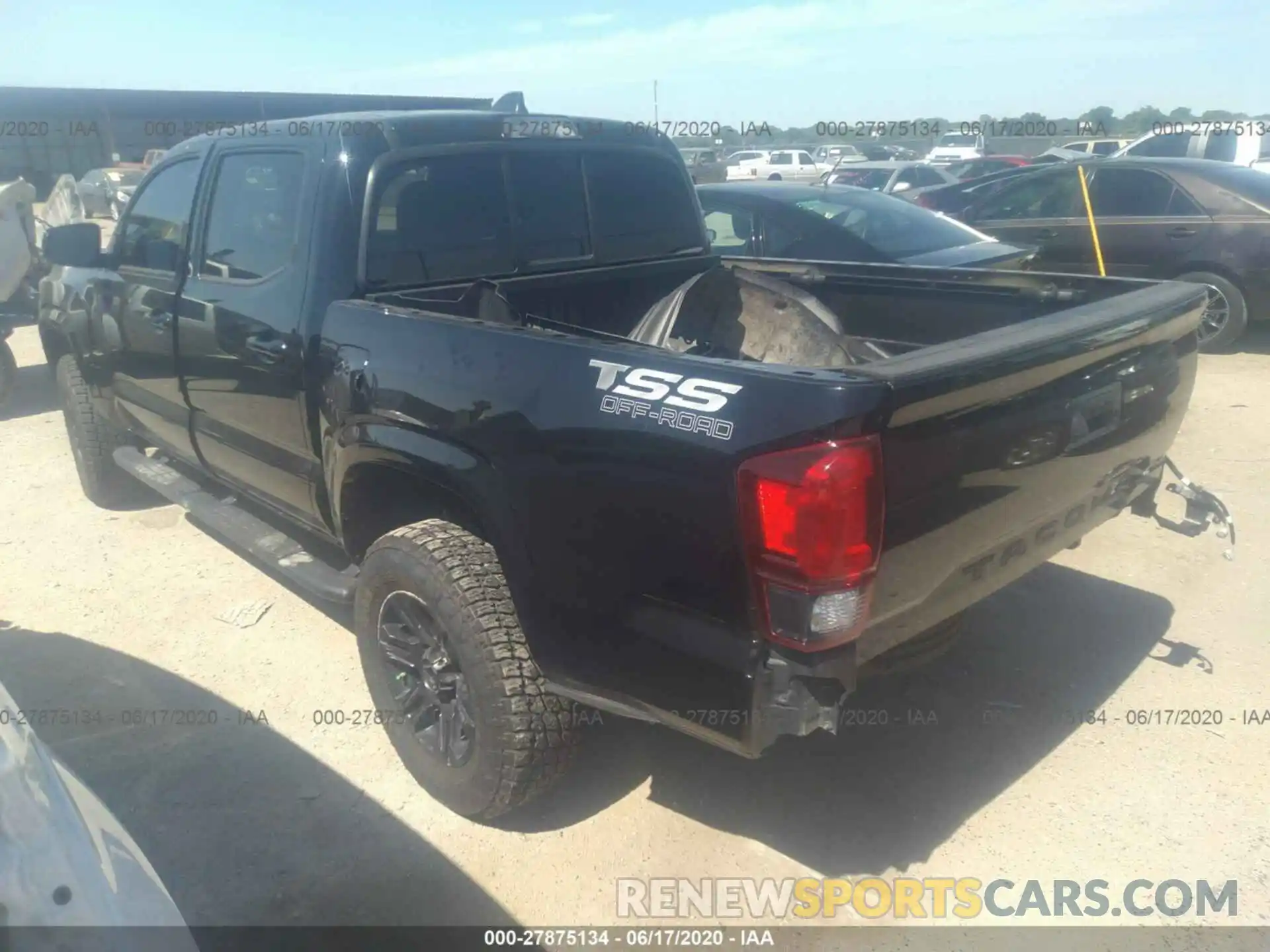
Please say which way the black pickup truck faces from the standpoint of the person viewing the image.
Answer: facing away from the viewer and to the left of the viewer

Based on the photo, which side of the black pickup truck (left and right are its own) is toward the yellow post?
right

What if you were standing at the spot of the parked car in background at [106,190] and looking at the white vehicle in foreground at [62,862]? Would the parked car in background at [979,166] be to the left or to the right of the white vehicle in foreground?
left

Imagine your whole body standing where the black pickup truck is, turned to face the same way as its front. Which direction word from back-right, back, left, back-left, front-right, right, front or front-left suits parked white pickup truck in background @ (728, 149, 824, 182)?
front-right

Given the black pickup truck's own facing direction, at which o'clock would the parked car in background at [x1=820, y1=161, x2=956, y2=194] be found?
The parked car in background is roughly at 2 o'clock from the black pickup truck.

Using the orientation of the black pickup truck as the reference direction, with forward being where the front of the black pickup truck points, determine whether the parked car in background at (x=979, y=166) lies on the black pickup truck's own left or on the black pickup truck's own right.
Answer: on the black pickup truck's own right

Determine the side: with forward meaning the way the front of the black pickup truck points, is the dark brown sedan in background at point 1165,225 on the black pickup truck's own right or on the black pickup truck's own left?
on the black pickup truck's own right
